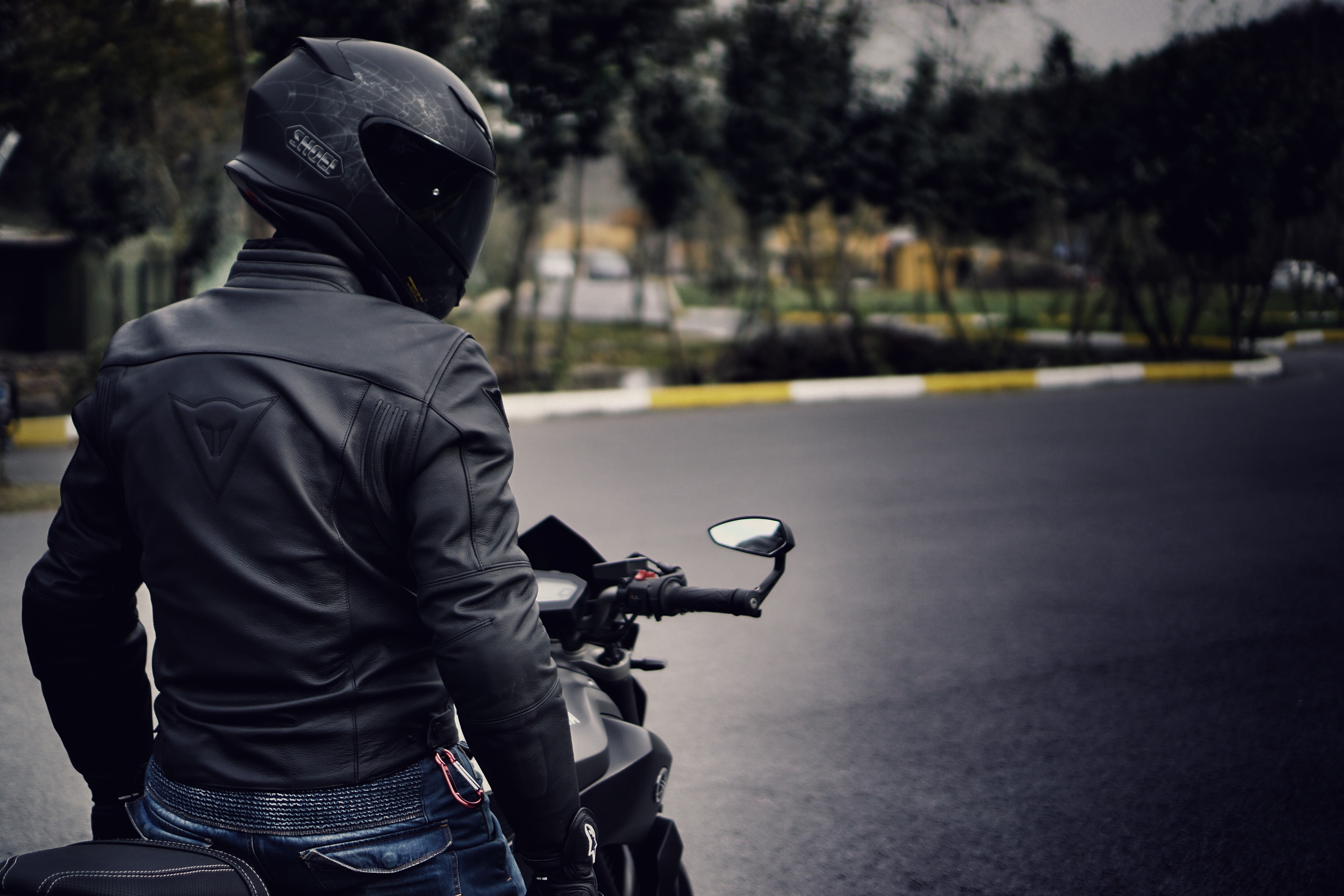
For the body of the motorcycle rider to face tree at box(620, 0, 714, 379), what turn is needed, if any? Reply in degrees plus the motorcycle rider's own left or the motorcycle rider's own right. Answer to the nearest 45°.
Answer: approximately 45° to the motorcycle rider's own left

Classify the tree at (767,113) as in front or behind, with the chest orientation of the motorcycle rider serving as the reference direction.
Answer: in front

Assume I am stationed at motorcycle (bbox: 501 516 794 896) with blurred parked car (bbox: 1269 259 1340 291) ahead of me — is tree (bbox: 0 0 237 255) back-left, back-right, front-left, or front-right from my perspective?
front-left

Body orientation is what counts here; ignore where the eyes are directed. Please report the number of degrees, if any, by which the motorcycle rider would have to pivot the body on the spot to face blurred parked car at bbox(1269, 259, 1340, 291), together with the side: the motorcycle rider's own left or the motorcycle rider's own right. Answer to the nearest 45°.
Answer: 0° — they already face it

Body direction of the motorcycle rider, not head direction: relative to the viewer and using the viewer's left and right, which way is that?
facing away from the viewer and to the right of the viewer

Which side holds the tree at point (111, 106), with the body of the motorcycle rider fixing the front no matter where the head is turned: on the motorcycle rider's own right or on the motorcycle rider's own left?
on the motorcycle rider's own left

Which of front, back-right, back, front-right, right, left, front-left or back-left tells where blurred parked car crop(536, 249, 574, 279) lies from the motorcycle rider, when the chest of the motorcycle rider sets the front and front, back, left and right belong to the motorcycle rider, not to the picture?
front-left
